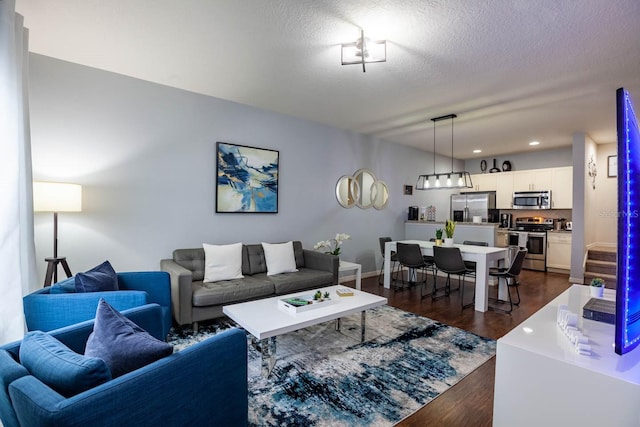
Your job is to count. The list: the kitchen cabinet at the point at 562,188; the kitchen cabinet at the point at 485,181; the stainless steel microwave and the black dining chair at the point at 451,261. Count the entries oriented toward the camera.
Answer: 3

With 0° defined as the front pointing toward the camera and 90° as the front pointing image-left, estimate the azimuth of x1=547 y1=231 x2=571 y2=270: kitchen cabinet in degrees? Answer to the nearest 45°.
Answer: approximately 0°

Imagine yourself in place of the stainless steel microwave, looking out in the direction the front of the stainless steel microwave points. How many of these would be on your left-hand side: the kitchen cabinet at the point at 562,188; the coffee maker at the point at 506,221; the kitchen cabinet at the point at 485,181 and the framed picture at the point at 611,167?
2

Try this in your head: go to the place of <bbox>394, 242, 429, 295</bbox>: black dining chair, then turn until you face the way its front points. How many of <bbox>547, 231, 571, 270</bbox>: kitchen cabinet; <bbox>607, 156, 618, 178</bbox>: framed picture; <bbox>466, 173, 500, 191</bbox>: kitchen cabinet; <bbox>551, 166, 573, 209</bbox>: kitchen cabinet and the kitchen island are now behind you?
0

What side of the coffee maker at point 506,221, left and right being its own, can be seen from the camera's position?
front

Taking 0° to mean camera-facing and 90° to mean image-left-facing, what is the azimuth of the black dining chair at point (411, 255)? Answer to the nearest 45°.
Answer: approximately 225°

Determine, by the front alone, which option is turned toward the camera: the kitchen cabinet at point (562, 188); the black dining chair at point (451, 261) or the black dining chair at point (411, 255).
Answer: the kitchen cabinet

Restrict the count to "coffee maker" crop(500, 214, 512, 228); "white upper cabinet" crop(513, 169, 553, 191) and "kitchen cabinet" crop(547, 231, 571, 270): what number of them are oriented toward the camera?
3

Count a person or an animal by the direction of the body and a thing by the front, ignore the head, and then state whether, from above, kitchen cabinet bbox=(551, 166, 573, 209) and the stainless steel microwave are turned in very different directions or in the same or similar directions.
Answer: same or similar directions

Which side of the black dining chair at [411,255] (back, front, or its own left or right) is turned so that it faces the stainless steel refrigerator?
front

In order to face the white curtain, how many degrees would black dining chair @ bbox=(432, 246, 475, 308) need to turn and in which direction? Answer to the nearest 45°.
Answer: approximately 180°

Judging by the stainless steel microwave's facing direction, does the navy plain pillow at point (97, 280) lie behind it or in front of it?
in front

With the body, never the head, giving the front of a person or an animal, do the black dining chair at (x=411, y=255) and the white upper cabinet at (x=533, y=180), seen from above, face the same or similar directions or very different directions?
very different directions

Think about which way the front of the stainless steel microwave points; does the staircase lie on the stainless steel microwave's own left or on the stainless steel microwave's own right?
on the stainless steel microwave's own left

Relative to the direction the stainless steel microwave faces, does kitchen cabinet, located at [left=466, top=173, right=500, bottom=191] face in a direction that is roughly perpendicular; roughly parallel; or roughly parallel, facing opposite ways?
roughly parallel

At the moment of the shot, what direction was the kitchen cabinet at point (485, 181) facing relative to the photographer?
facing the viewer
